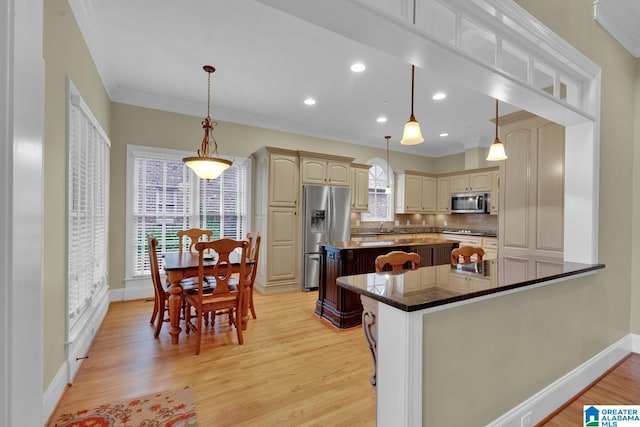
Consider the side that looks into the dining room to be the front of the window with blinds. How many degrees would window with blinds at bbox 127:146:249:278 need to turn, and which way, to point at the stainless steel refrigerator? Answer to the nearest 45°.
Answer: approximately 90° to its left

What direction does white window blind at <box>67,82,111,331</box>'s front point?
to the viewer's right

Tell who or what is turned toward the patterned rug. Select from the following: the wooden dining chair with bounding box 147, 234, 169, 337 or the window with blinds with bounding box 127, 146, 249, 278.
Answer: the window with blinds

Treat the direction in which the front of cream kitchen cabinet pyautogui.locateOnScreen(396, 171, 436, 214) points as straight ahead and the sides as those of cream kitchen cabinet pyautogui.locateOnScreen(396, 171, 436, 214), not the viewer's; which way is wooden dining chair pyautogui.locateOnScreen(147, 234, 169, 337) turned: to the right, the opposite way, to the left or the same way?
to the left

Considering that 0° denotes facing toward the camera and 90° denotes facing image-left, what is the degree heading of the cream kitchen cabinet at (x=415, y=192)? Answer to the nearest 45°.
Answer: approximately 315°

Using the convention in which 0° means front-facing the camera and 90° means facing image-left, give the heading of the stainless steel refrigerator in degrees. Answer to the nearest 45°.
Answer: approximately 315°

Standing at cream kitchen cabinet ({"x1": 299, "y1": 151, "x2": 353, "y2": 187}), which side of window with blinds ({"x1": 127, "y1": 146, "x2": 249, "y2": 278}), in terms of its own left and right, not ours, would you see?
left

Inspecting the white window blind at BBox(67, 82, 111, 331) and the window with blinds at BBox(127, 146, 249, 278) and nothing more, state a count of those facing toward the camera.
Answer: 1

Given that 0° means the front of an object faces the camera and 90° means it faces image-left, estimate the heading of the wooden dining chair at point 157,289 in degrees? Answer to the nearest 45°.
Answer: approximately 270°

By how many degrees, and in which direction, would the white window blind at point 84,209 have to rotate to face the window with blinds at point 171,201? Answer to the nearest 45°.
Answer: approximately 45° to its left
